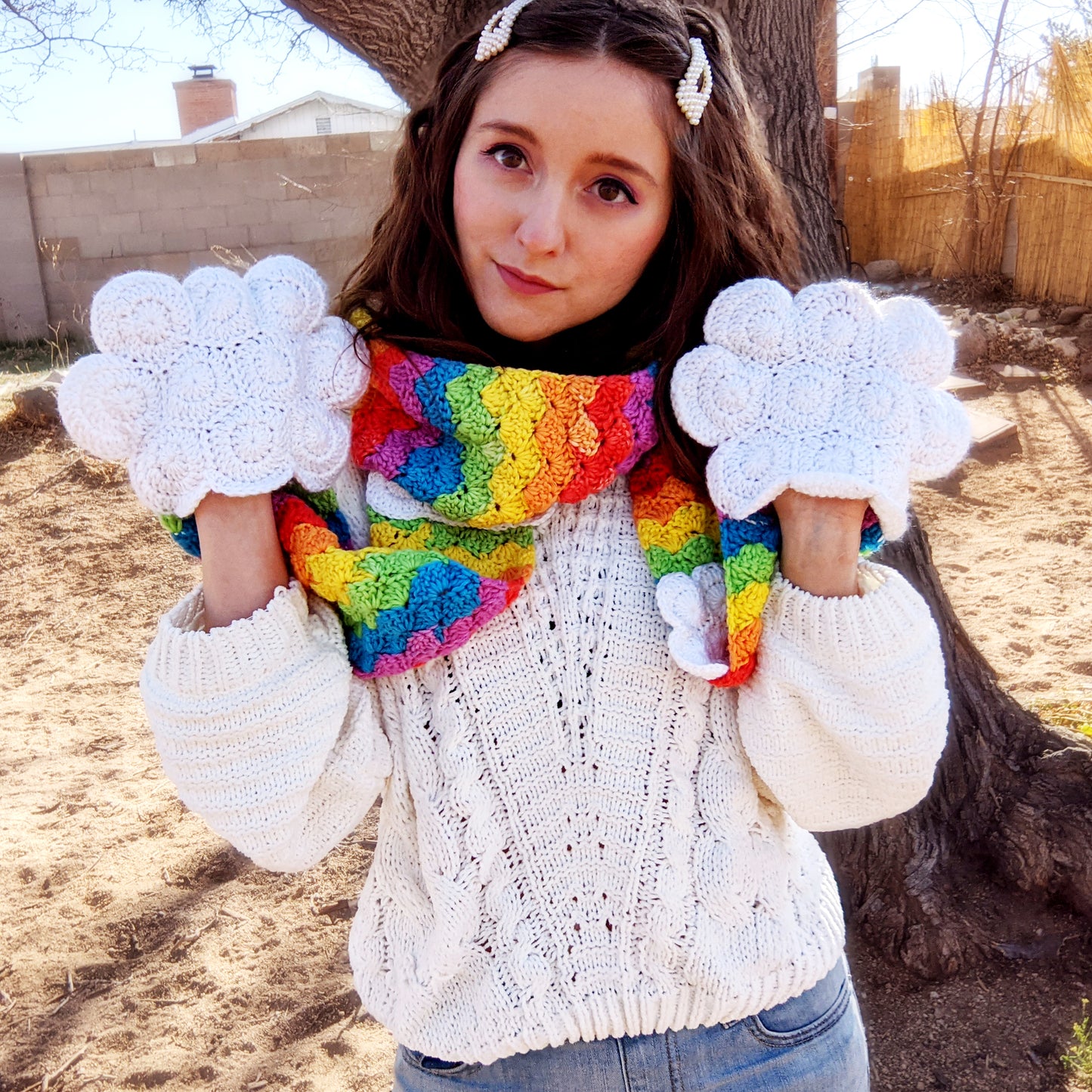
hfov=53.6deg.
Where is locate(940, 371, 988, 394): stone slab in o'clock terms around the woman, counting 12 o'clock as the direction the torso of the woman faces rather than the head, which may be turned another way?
The stone slab is roughly at 7 o'clock from the woman.

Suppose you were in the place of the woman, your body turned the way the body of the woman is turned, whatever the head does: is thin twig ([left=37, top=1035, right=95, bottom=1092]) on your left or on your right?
on your right

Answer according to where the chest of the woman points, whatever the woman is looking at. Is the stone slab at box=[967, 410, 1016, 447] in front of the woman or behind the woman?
behind

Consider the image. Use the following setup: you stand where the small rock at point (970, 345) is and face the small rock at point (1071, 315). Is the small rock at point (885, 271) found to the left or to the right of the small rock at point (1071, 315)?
left

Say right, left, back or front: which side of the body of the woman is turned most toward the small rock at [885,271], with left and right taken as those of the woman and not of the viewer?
back

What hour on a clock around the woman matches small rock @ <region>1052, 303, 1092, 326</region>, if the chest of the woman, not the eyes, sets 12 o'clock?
The small rock is roughly at 7 o'clock from the woman.

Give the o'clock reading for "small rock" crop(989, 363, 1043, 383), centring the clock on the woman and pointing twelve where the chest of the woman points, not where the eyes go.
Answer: The small rock is roughly at 7 o'clock from the woman.

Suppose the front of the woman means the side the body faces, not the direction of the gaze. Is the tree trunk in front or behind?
behind

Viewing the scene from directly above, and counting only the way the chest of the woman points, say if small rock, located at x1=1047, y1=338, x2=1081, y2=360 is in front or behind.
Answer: behind

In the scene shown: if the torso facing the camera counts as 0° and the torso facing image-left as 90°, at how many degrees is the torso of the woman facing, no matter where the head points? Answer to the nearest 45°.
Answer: approximately 0°

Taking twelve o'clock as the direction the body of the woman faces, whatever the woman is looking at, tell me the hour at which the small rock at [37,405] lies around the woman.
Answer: The small rock is roughly at 5 o'clock from the woman.
